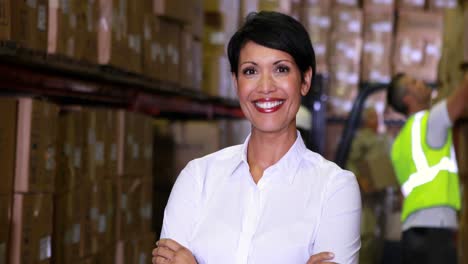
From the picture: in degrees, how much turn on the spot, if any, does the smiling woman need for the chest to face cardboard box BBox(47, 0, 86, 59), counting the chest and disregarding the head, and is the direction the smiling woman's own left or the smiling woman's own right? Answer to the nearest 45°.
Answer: approximately 135° to the smiling woman's own right

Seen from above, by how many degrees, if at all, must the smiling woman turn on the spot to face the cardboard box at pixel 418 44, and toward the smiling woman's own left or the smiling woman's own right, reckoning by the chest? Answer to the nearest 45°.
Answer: approximately 180°

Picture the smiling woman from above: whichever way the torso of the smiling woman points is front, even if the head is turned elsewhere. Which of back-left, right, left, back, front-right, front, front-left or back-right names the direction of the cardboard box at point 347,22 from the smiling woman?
back

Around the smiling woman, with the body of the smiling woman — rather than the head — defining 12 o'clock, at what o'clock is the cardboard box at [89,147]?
The cardboard box is roughly at 5 o'clock from the smiling woman.

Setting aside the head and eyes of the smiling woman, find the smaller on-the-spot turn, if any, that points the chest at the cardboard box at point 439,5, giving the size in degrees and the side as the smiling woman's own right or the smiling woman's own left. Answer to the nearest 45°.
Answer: approximately 180°

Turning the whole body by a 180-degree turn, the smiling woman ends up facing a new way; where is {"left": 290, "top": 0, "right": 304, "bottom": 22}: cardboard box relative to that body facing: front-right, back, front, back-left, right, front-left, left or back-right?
front

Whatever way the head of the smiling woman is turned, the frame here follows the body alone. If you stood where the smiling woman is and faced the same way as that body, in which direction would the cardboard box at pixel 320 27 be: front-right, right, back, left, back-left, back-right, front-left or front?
back

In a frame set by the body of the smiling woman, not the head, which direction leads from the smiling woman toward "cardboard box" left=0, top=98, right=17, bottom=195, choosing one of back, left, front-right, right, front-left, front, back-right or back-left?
back-right

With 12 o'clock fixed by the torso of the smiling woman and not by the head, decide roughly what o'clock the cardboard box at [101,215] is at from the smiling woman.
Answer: The cardboard box is roughly at 5 o'clock from the smiling woman.

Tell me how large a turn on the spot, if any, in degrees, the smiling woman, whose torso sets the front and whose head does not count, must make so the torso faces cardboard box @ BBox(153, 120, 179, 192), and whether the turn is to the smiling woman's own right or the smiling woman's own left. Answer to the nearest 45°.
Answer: approximately 180°

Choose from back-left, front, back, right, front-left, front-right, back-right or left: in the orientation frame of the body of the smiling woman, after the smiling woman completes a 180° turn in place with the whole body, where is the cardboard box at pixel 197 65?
front

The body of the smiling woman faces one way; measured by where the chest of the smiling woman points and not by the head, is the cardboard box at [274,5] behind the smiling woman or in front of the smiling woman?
behind

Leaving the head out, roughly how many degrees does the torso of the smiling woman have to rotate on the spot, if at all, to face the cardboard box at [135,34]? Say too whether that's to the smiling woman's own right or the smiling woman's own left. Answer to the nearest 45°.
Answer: approximately 180°

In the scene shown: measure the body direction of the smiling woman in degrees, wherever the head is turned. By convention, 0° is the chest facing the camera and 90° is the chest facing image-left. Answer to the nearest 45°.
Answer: approximately 0°

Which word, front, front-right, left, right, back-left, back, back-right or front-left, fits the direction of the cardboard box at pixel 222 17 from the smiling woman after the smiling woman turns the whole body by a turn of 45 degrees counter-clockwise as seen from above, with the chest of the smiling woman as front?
back-left

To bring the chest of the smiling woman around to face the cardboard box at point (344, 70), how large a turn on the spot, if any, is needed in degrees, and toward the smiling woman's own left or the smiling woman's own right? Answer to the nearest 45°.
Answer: approximately 180°
